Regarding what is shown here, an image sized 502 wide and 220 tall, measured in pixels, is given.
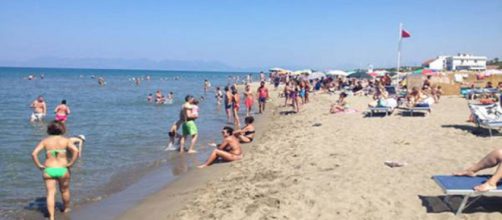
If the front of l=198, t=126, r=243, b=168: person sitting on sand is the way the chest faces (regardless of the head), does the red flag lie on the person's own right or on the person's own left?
on the person's own right

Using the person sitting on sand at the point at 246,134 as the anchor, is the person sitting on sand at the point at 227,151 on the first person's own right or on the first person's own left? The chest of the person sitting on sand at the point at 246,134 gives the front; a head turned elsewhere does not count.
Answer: on the first person's own left

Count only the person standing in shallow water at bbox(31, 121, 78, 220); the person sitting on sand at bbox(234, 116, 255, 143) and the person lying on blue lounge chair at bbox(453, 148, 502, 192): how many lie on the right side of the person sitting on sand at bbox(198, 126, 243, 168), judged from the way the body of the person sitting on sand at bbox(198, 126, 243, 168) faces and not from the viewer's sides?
1

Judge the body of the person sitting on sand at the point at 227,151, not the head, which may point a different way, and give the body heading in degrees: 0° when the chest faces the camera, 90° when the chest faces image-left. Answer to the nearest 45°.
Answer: approximately 90°

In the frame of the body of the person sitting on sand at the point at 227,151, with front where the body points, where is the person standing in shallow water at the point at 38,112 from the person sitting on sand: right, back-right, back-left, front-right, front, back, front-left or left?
front-right

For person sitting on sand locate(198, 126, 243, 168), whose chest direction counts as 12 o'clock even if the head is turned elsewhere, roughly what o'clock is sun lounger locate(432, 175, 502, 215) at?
The sun lounger is roughly at 8 o'clock from the person sitting on sand.

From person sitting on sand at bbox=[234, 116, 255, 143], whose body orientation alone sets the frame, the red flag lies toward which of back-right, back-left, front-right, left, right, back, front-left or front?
back-right

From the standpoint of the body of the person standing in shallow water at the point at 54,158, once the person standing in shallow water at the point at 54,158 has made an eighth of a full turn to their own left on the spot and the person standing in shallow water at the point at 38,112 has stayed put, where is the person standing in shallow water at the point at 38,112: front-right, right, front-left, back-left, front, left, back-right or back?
front-right

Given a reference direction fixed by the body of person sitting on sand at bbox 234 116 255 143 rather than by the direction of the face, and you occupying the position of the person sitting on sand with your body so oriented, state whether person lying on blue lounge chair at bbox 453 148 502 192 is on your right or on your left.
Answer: on your left

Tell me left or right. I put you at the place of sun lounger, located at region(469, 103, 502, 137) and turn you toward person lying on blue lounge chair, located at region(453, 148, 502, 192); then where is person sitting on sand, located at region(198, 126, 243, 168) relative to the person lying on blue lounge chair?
right

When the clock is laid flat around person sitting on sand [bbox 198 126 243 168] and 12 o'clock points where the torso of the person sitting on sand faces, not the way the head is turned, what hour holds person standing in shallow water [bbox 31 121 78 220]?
The person standing in shallow water is roughly at 10 o'clock from the person sitting on sand.

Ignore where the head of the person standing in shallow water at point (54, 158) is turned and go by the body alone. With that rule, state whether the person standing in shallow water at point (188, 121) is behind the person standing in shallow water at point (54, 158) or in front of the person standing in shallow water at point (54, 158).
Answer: in front

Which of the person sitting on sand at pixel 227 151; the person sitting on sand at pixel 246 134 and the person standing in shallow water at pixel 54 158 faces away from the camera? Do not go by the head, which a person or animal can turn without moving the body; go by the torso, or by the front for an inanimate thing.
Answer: the person standing in shallow water

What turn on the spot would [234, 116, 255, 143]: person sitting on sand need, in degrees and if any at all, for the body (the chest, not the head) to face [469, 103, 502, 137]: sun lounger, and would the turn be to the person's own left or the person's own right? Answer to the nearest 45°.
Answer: approximately 180°

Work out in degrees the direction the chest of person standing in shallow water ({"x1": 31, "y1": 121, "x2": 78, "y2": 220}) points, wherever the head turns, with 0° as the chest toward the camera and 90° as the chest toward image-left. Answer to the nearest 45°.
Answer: approximately 180°

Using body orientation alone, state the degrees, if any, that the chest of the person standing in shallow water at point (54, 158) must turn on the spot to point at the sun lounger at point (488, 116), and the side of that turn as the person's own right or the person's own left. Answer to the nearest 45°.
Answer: approximately 90° to the person's own right

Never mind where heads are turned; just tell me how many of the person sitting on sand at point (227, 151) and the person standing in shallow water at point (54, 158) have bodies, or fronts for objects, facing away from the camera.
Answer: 1

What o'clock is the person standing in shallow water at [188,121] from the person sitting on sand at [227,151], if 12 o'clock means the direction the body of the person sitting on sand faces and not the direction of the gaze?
The person standing in shallow water is roughly at 2 o'clock from the person sitting on sand.

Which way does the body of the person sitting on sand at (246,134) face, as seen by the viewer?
to the viewer's left
